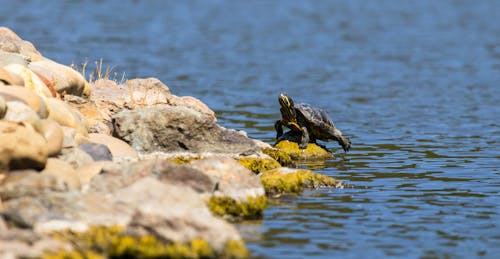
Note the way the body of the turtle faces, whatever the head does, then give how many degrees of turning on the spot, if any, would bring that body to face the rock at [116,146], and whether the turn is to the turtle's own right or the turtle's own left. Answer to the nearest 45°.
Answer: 0° — it already faces it

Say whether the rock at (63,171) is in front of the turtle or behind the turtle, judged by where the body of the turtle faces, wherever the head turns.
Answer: in front

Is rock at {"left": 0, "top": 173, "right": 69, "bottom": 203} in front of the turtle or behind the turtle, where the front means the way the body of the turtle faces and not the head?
in front

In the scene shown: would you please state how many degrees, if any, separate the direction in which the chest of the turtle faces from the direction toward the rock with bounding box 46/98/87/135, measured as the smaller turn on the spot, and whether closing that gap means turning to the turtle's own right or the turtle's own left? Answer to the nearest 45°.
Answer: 0° — it already faces it

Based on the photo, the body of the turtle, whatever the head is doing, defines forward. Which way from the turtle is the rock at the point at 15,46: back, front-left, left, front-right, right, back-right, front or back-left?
front-right

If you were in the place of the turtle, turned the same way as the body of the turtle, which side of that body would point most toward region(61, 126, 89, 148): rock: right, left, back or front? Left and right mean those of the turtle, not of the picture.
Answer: front

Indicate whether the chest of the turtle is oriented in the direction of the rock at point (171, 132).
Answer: yes

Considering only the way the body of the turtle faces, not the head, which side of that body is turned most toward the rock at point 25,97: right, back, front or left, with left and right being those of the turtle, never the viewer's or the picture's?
front

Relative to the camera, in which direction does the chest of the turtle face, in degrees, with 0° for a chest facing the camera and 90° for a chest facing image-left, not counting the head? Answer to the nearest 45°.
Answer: approximately 45°
